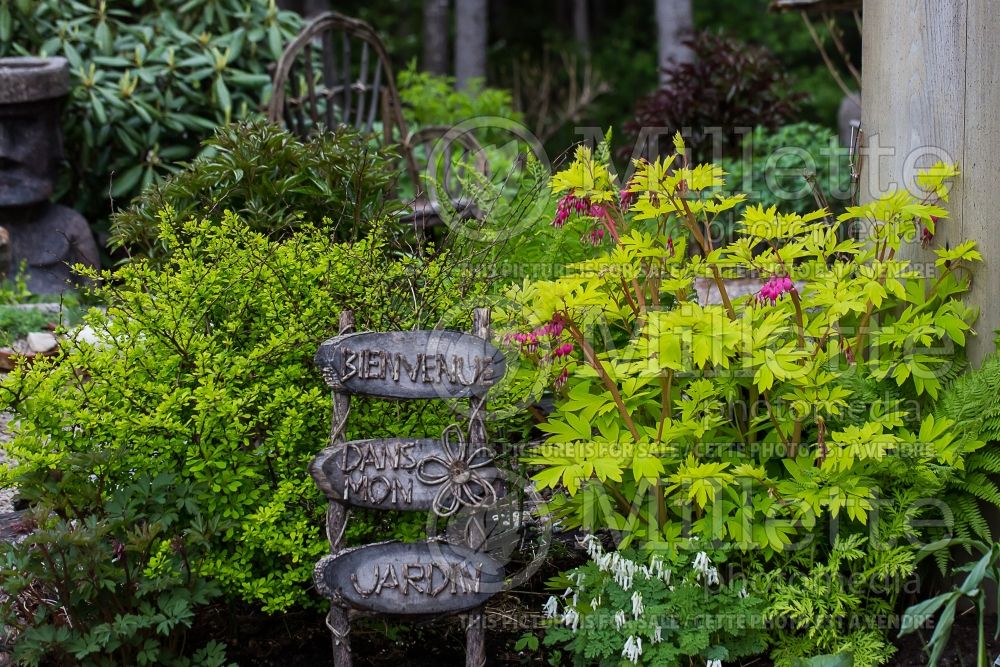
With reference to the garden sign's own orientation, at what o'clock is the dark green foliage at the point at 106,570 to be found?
The dark green foliage is roughly at 3 o'clock from the garden sign.

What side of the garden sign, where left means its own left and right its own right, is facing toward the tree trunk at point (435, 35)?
back

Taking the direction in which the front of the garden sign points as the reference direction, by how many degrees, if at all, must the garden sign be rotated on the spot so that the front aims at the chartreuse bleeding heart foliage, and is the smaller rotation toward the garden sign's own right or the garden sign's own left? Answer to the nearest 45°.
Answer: approximately 90° to the garden sign's own left

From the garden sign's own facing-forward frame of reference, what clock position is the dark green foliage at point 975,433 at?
The dark green foliage is roughly at 9 o'clock from the garden sign.

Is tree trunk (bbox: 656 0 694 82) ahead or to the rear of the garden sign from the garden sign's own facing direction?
to the rear

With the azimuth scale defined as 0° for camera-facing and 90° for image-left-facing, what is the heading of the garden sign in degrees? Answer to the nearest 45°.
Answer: approximately 0°

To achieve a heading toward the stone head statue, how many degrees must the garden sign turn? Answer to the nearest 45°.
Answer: approximately 135° to its right

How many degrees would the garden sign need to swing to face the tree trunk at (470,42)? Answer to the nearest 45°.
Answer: approximately 180°

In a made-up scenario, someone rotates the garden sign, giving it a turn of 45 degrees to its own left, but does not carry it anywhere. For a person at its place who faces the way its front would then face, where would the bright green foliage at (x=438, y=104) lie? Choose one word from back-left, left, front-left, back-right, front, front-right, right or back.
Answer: back-left

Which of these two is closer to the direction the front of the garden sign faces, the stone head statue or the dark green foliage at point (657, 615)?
the dark green foliage
